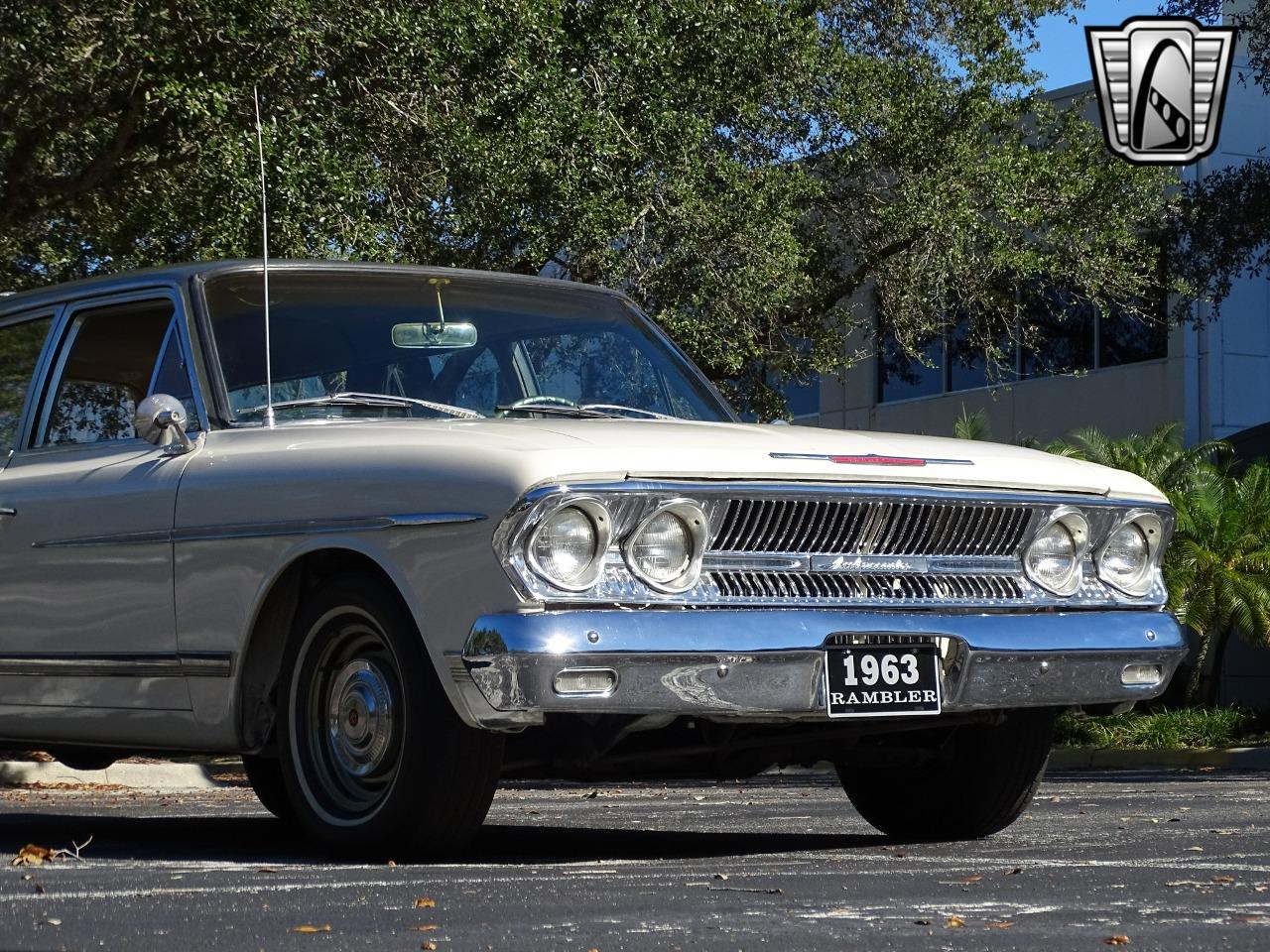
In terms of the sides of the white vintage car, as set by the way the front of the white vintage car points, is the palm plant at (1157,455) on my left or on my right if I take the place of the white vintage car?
on my left

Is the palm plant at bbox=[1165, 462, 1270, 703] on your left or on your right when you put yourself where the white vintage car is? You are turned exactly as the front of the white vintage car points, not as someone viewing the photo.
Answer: on your left

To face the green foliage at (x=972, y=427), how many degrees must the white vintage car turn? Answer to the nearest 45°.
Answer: approximately 135° to its left

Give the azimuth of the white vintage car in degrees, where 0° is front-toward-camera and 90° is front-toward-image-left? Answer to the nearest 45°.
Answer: approximately 315°
